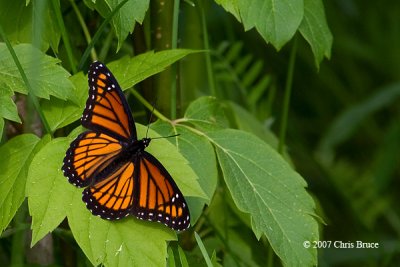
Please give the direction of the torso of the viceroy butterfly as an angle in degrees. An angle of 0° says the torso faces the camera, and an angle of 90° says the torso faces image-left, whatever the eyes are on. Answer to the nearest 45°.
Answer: approximately 225°
